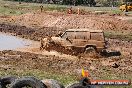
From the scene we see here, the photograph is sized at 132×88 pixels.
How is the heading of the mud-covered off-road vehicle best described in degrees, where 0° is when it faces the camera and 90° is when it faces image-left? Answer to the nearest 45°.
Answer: approximately 90°

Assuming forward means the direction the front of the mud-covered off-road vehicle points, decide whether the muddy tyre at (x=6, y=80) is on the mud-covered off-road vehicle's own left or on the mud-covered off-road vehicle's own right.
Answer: on the mud-covered off-road vehicle's own left

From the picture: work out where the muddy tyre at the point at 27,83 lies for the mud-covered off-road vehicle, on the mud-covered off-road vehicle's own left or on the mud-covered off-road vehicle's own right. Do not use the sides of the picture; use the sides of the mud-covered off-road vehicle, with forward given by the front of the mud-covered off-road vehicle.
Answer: on the mud-covered off-road vehicle's own left
